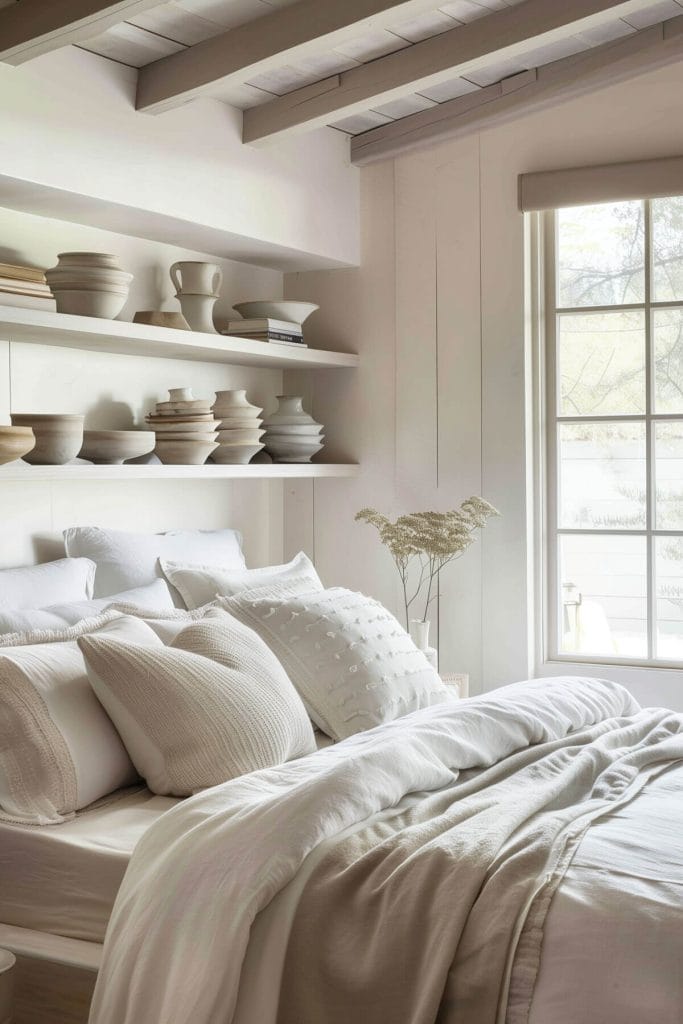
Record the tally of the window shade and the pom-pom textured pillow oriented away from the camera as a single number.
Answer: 0

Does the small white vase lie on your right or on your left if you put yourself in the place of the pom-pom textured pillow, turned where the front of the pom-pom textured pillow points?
on your left

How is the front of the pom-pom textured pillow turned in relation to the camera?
facing the viewer and to the right of the viewer

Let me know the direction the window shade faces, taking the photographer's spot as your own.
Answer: facing the viewer and to the left of the viewer

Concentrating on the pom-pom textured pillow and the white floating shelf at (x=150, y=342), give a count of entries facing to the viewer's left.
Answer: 0

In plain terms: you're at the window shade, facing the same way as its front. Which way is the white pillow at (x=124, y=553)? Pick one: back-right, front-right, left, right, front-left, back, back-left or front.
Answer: front

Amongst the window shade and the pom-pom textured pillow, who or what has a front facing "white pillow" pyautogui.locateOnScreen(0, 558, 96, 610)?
the window shade

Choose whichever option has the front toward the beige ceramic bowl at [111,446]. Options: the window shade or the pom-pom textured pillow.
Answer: the window shade

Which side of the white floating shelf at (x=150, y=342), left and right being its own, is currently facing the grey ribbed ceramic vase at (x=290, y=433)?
left

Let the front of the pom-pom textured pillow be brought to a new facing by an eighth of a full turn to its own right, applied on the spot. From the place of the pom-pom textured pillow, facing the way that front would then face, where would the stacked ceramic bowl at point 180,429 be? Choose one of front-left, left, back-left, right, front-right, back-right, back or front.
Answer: back-right

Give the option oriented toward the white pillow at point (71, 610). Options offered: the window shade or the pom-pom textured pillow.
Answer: the window shade

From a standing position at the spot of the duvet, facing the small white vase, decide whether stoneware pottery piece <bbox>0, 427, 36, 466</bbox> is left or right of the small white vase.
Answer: left

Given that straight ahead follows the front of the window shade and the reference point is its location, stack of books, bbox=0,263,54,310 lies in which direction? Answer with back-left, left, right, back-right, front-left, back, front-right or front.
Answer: front

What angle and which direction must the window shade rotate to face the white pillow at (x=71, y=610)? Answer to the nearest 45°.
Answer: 0° — it already faces it
